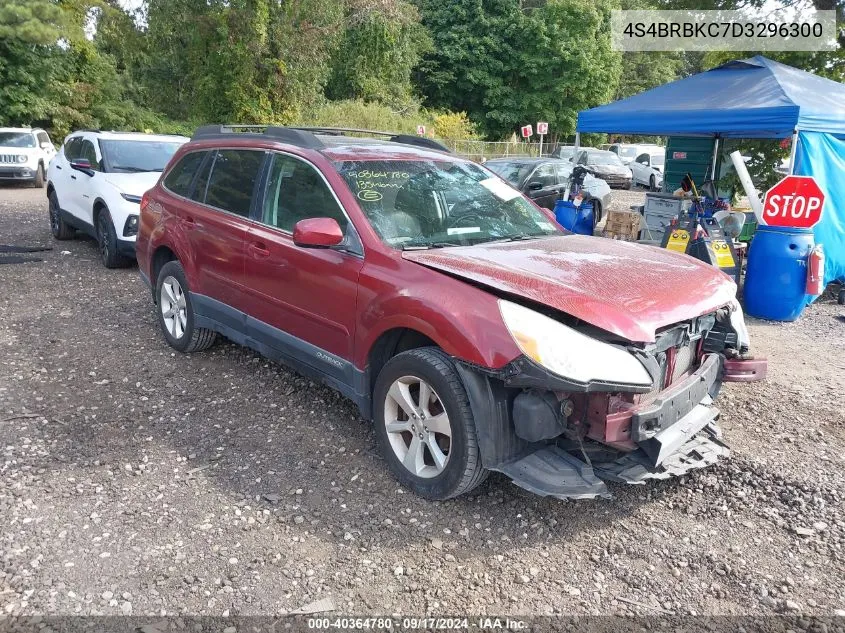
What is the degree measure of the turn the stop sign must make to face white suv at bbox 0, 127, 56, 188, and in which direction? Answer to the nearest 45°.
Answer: approximately 90° to its right

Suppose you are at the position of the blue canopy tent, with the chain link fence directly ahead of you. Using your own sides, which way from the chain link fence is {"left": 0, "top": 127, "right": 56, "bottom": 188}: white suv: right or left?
left

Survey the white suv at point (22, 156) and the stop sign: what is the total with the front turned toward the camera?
2

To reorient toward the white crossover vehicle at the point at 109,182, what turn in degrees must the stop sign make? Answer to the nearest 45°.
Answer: approximately 90° to its right

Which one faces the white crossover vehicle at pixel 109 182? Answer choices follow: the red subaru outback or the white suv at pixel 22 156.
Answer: the white suv

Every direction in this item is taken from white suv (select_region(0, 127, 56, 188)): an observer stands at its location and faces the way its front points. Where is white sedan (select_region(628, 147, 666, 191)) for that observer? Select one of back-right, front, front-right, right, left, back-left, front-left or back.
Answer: left

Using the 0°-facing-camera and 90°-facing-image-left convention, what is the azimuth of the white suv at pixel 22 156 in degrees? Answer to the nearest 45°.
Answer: approximately 0°

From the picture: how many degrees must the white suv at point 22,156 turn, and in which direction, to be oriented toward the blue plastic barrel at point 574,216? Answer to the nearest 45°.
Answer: approximately 45° to its left

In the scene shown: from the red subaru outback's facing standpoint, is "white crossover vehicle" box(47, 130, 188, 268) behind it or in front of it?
behind

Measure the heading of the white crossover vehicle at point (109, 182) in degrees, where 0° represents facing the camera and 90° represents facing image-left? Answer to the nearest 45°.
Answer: approximately 315°

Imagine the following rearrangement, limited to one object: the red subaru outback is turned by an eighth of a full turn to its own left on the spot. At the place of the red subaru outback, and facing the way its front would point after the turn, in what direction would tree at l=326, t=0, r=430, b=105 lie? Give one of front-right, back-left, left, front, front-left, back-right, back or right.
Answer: left
